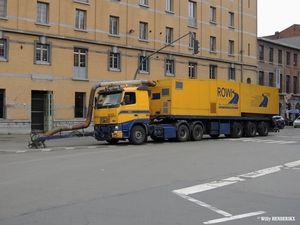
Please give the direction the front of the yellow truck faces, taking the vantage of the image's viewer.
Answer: facing the viewer and to the left of the viewer
